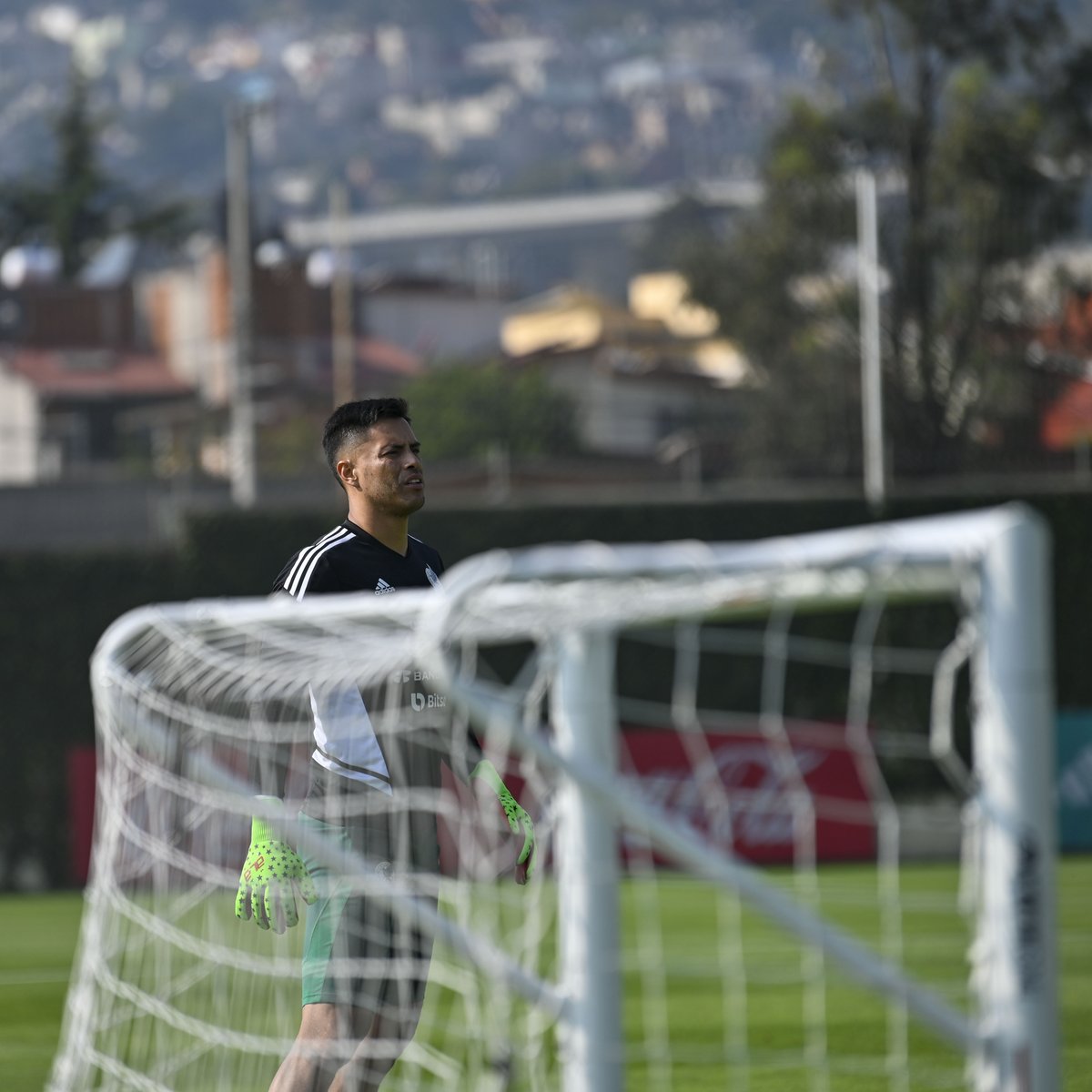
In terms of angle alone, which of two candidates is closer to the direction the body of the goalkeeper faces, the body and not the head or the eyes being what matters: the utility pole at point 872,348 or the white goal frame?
the white goal frame

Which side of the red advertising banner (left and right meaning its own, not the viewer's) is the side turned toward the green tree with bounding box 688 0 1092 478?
back

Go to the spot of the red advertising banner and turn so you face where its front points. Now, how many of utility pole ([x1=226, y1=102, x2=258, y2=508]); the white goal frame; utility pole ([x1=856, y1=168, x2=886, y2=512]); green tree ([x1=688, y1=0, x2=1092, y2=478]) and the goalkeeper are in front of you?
2

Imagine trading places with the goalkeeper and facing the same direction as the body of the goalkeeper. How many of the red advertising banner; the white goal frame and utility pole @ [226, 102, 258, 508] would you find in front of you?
1

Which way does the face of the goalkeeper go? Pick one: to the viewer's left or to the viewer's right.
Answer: to the viewer's right

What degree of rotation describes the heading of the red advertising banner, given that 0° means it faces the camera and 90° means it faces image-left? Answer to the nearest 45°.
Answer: approximately 0°

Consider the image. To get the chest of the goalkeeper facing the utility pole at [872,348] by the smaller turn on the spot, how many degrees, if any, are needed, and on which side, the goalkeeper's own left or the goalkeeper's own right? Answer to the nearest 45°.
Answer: approximately 135° to the goalkeeper's own left

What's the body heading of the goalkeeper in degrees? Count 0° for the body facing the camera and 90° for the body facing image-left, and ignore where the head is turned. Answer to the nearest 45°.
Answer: approximately 315°

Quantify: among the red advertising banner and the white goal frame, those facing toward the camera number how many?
1
